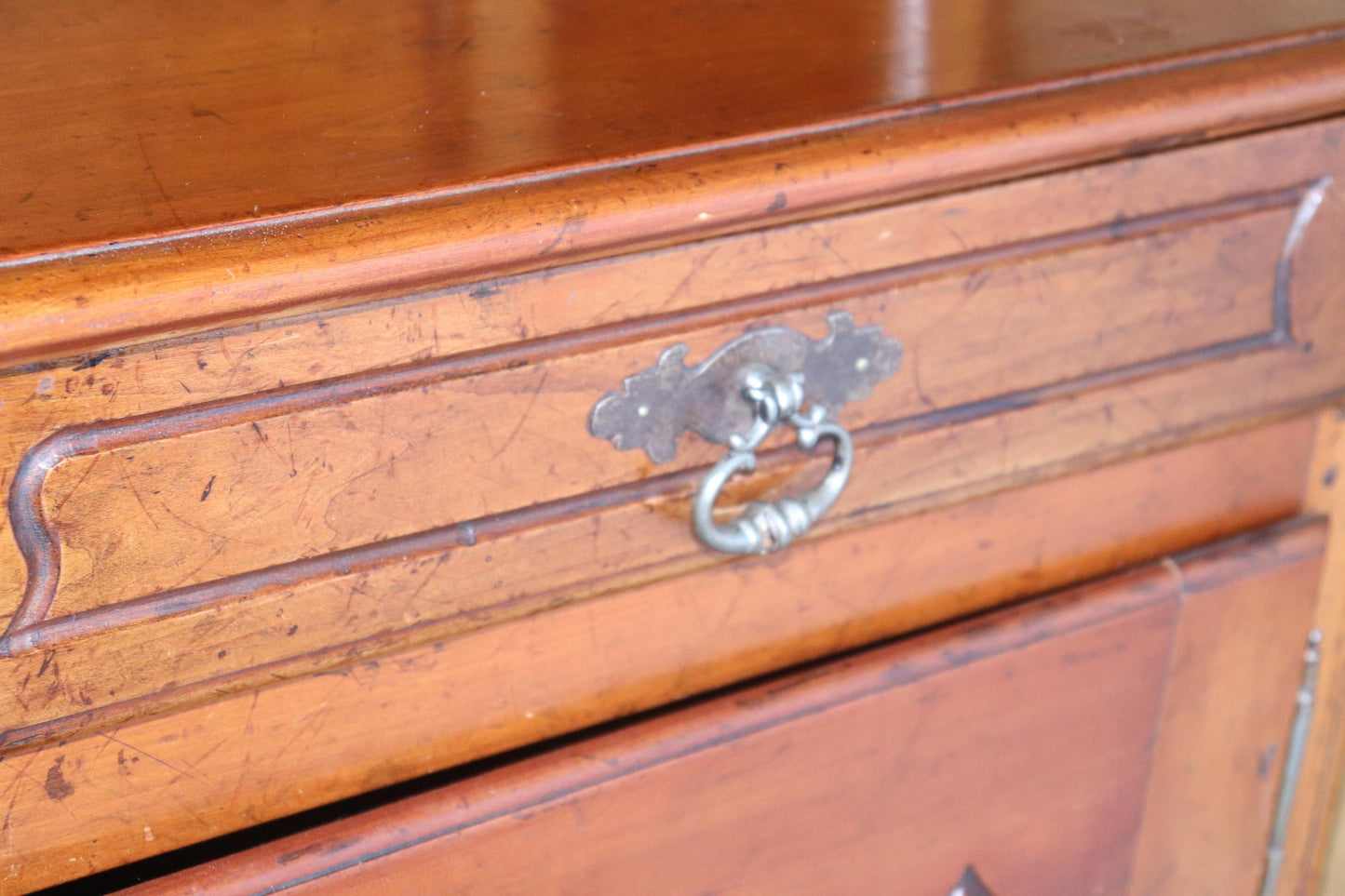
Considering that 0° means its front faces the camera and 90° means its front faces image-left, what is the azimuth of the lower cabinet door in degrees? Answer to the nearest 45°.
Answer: approximately 315°

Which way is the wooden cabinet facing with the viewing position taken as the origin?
facing the viewer and to the right of the viewer
